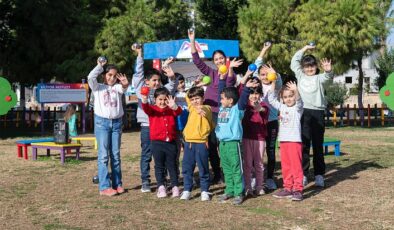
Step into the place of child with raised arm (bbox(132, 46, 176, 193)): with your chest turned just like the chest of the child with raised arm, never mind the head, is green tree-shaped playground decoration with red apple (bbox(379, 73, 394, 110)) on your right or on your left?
on your left

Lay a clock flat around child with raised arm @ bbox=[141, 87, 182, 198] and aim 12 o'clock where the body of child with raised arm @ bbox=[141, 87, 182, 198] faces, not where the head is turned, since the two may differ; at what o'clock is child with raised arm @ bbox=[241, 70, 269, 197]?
child with raised arm @ bbox=[241, 70, 269, 197] is roughly at 9 o'clock from child with raised arm @ bbox=[141, 87, 182, 198].

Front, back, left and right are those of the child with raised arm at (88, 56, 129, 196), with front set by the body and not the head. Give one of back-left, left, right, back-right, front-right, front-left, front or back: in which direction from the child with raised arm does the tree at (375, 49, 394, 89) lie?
back-left

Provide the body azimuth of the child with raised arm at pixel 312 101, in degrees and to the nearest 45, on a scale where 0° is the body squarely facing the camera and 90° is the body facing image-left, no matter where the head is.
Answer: approximately 0°

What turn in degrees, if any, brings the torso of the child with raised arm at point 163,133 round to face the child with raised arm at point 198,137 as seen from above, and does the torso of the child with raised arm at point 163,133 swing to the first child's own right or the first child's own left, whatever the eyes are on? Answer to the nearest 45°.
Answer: approximately 45° to the first child's own left

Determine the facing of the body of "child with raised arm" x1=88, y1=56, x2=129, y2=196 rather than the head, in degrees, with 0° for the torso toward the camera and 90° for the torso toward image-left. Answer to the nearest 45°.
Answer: approximately 0°
